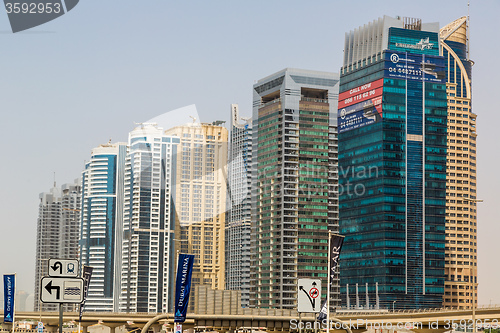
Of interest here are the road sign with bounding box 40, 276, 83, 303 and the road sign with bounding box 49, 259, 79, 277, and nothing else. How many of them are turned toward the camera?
2

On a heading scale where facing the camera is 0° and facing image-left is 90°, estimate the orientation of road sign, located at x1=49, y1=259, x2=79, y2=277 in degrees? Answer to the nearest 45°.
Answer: approximately 0°

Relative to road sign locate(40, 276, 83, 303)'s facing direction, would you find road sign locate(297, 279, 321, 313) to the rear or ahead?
to the rear

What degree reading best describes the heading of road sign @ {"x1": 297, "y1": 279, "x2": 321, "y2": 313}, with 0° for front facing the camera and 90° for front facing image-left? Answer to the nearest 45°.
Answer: approximately 0°

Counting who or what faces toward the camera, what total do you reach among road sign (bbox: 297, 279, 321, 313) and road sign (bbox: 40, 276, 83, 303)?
2
